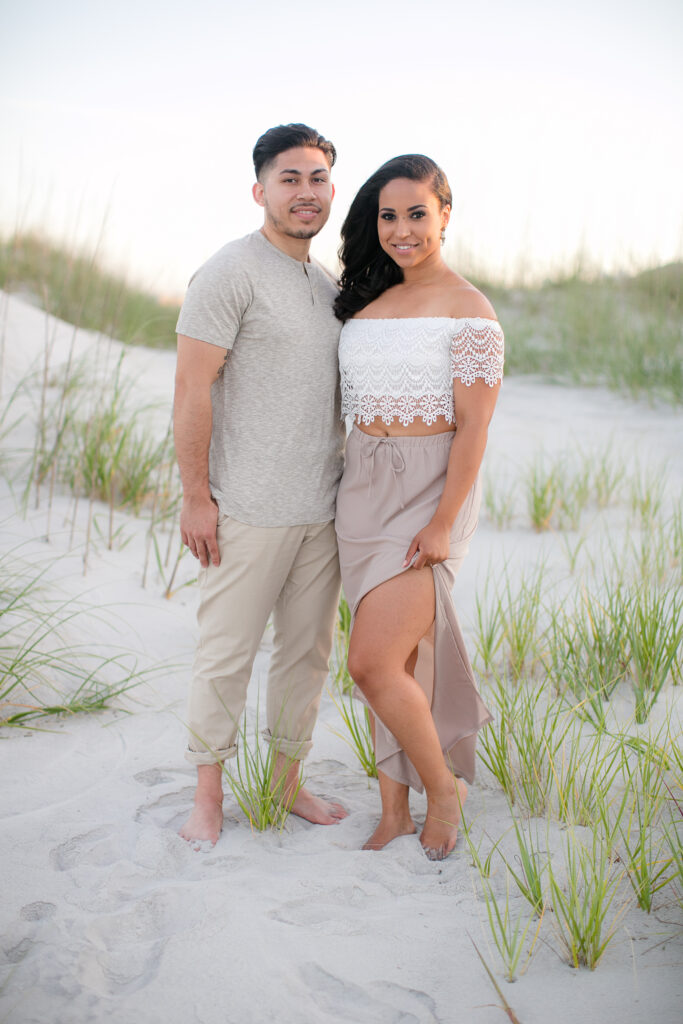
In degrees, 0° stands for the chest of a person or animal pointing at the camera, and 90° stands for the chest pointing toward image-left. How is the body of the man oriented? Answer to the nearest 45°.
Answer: approximately 315°
